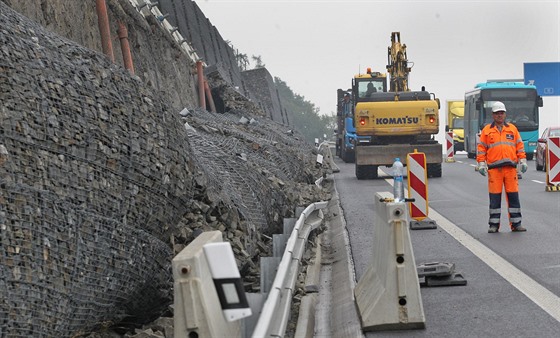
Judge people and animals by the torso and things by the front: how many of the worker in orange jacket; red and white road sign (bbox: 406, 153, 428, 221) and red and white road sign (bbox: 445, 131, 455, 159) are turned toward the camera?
3

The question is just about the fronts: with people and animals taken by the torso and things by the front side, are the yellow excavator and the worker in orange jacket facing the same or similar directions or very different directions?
very different directions

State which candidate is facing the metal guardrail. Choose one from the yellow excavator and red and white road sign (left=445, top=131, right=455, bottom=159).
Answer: the red and white road sign

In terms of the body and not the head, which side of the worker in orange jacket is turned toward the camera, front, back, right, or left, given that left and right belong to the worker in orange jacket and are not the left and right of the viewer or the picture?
front

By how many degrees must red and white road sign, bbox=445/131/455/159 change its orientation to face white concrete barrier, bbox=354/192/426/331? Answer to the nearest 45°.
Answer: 0° — it already faces it

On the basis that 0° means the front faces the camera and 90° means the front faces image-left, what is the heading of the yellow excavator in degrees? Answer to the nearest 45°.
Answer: approximately 180°

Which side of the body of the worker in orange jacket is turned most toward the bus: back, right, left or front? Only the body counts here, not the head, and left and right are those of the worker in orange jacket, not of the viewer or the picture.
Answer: back

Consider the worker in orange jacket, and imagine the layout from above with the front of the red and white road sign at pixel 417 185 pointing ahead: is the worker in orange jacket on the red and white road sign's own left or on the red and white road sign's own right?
on the red and white road sign's own left

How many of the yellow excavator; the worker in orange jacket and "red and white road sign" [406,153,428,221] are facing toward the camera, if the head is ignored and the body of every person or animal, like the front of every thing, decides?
2

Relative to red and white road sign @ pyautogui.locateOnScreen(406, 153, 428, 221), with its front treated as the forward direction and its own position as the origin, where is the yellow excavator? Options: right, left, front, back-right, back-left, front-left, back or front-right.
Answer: back
